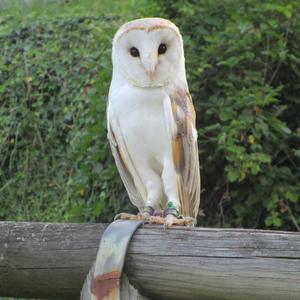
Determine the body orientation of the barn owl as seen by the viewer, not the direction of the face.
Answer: toward the camera
